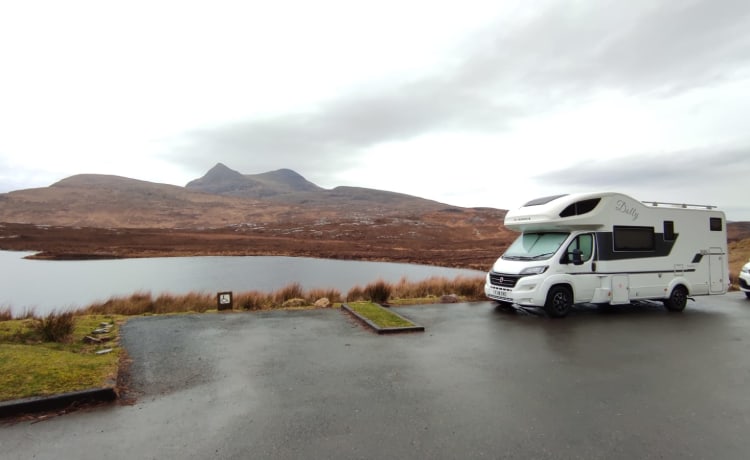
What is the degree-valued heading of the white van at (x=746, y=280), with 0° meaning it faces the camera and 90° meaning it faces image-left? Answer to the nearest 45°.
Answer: approximately 45°

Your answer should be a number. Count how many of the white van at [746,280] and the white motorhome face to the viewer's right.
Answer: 0

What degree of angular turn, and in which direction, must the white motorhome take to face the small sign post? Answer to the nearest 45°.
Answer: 0° — it already faces it

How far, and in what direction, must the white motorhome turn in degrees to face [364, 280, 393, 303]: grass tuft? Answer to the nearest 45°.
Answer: approximately 45° to its right

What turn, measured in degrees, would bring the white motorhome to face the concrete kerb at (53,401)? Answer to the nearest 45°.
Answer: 0° — it already faces it

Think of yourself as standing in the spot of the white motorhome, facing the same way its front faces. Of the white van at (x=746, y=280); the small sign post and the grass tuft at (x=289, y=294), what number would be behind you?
1

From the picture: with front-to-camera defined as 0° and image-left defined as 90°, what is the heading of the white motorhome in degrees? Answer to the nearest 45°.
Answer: approximately 45°

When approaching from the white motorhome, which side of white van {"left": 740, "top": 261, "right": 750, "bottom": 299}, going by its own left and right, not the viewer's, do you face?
front
